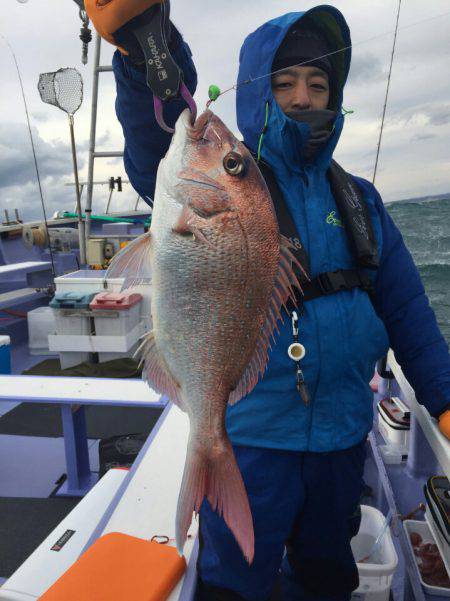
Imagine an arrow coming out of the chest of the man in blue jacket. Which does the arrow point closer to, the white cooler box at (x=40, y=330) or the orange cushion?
the orange cushion

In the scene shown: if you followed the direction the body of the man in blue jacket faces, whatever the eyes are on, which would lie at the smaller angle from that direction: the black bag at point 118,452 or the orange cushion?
the orange cushion

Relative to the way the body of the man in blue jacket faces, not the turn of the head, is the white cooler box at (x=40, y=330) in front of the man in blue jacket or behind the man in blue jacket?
behind

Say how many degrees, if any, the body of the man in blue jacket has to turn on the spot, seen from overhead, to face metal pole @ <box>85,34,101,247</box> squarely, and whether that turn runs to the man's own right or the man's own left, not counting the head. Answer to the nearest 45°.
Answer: approximately 135° to the man's own right

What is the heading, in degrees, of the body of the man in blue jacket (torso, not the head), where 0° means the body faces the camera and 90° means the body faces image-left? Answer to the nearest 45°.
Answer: approximately 0°

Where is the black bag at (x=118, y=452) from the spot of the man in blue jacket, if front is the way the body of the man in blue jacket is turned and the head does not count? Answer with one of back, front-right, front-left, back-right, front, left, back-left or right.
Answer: back-right
